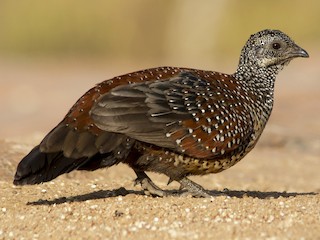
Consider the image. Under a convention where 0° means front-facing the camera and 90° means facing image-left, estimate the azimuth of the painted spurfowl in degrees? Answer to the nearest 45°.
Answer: approximately 270°
